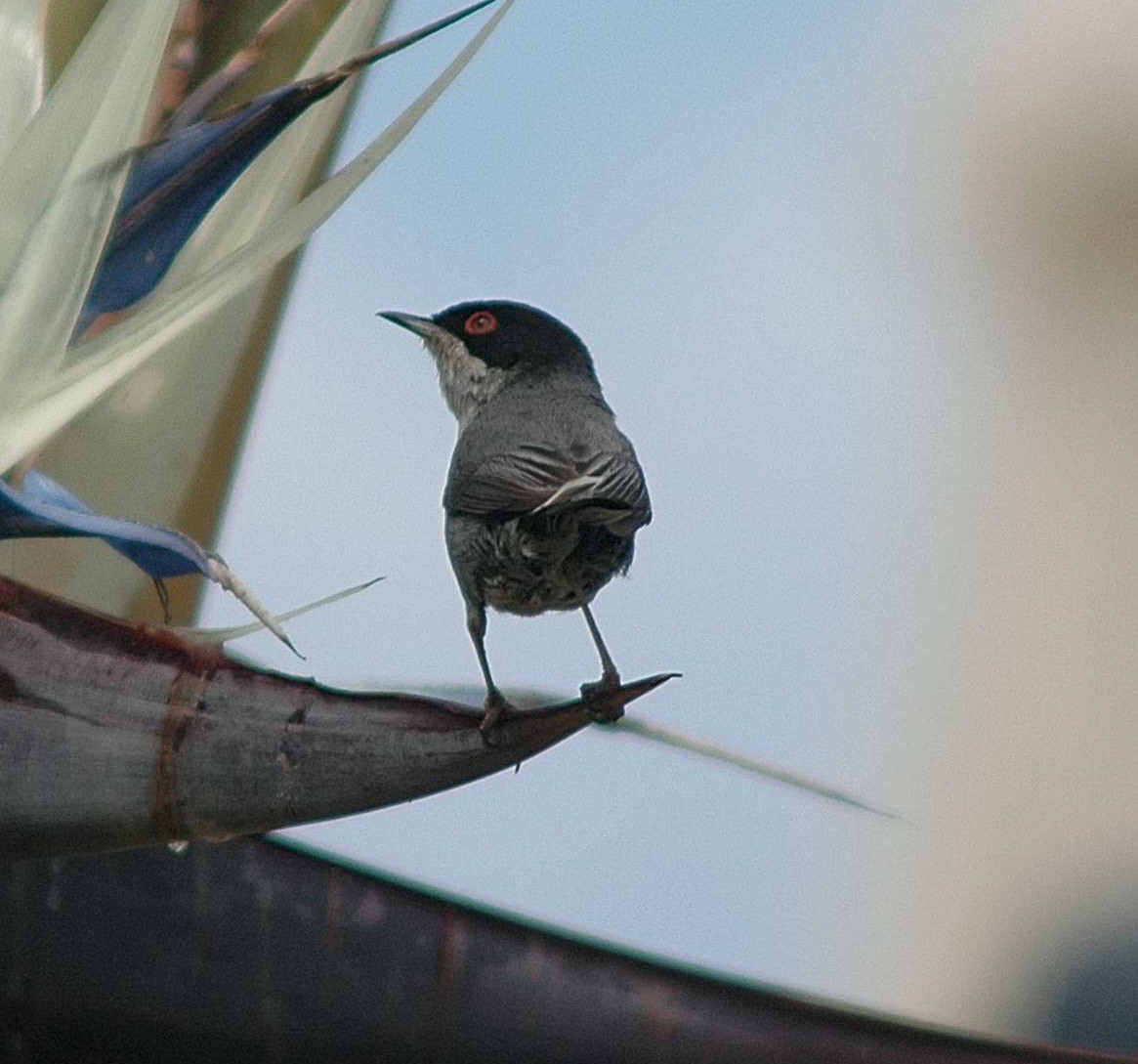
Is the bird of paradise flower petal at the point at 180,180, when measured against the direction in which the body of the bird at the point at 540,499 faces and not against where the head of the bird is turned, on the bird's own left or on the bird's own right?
on the bird's own left

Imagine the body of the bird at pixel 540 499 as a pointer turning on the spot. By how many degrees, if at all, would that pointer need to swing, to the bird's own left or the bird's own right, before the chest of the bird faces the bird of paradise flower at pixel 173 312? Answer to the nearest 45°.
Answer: approximately 135° to the bird's own left

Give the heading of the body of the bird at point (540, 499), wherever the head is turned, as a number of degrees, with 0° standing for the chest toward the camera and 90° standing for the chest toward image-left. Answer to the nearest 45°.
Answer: approximately 135°

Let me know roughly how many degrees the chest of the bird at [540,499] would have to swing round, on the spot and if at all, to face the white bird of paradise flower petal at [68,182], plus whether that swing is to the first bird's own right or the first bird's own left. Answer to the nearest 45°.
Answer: approximately 90° to the first bird's own left

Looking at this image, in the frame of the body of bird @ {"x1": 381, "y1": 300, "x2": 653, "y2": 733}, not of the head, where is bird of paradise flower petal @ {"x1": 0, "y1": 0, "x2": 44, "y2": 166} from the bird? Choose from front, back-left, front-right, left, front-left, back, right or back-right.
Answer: left
